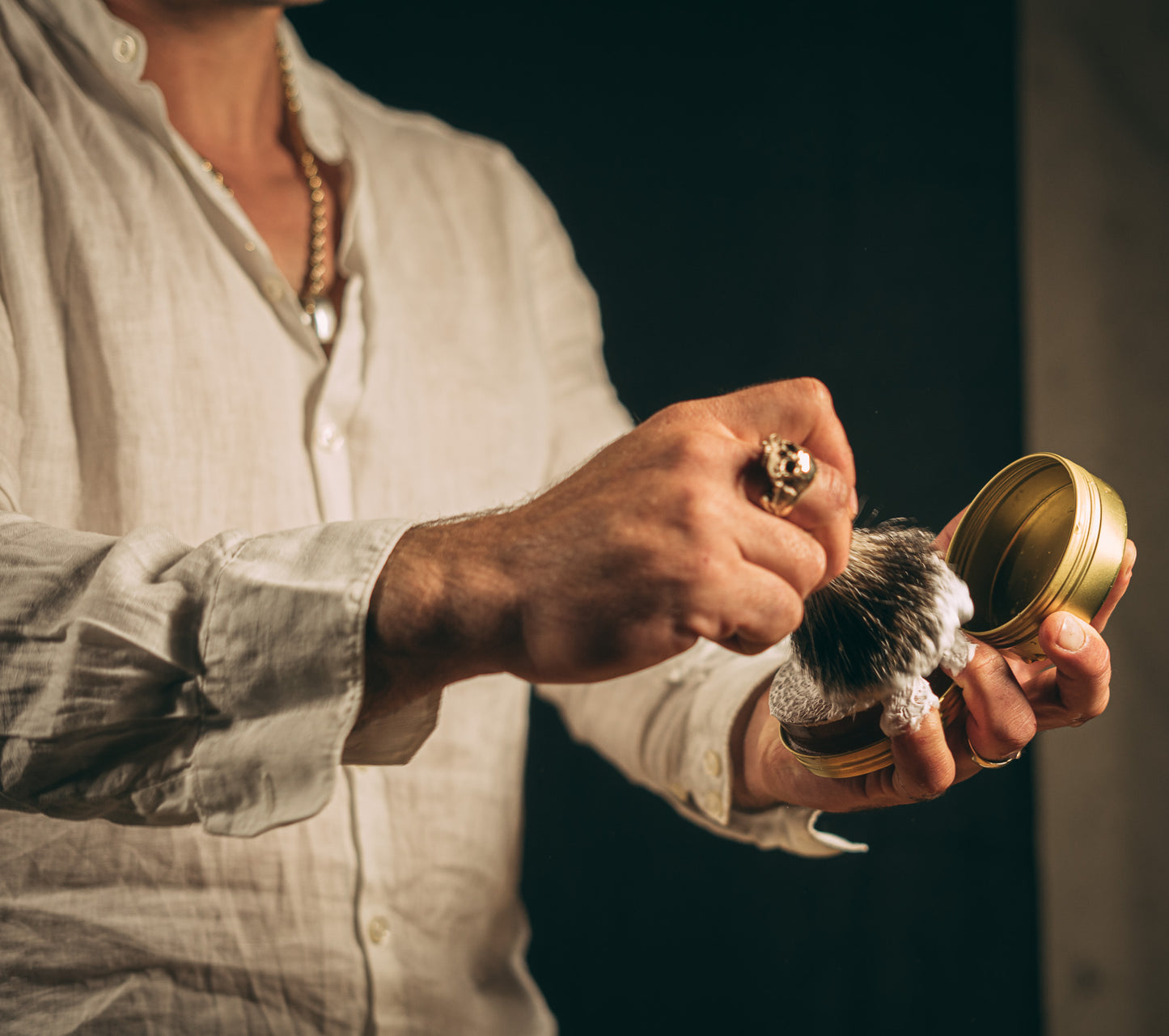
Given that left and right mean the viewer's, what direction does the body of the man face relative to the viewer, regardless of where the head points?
facing the viewer and to the right of the viewer
